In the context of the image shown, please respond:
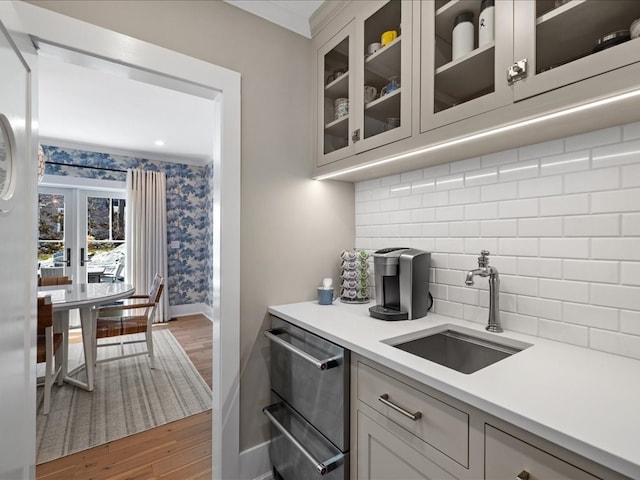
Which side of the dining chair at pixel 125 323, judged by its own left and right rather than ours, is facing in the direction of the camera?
left

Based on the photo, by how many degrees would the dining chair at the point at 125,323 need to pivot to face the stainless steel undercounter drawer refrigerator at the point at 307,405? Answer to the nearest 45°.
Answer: approximately 90° to its left

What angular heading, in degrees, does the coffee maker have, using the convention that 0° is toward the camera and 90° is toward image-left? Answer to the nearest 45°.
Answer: approximately 45°

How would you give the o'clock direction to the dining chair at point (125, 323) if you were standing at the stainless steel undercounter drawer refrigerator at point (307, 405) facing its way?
The dining chair is roughly at 3 o'clock from the stainless steel undercounter drawer refrigerator.

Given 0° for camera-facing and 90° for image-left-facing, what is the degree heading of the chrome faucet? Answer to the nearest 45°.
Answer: approximately 45°

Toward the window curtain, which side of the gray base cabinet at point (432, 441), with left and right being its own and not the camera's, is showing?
right

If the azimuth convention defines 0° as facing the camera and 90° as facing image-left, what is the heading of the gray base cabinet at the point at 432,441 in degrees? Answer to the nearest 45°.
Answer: approximately 45°
